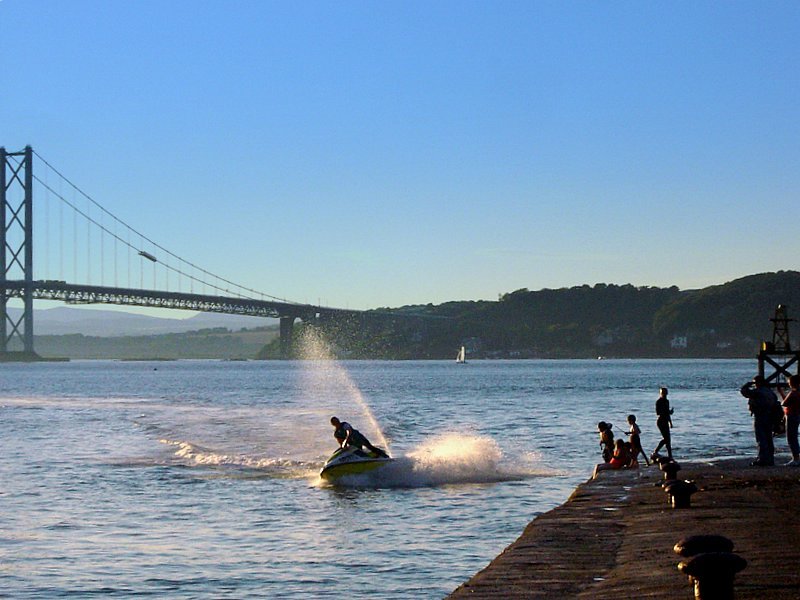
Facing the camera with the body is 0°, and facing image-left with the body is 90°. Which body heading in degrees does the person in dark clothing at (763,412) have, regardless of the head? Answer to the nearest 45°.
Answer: approximately 90°

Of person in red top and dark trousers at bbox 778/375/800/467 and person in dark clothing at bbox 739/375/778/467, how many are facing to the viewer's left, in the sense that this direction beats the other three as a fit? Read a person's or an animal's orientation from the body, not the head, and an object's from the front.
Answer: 2

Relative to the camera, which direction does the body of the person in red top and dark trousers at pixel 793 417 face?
to the viewer's left

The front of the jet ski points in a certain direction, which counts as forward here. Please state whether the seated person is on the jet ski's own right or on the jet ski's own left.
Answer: on the jet ski's own left

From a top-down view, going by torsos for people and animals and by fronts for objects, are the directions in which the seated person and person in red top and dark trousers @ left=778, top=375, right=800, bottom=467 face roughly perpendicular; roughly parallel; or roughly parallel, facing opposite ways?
roughly parallel

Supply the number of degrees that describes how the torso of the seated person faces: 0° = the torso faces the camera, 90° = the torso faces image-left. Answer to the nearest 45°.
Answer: approximately 90°

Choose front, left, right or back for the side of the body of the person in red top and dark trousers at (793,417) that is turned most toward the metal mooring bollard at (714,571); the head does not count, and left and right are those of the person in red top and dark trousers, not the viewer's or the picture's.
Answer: left

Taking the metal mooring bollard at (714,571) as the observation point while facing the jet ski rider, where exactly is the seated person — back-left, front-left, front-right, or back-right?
front-right

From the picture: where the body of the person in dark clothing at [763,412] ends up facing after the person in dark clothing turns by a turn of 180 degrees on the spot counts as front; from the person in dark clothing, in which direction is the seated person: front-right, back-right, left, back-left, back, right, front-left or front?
back-left

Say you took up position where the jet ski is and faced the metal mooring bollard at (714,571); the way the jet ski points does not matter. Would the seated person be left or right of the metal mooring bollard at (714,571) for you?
left
